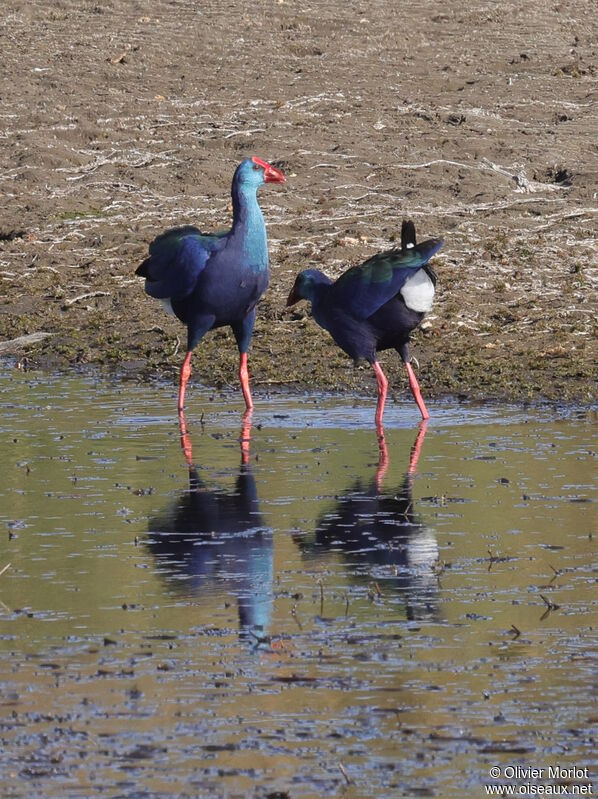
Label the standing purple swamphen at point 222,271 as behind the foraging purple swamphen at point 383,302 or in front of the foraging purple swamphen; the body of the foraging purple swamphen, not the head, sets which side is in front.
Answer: in front

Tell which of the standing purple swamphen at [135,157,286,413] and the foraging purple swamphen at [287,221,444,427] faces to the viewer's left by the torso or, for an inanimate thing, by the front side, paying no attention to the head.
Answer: the foraging purple swamphen

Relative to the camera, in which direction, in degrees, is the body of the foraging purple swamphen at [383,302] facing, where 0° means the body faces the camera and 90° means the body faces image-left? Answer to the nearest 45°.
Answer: approximately 90°

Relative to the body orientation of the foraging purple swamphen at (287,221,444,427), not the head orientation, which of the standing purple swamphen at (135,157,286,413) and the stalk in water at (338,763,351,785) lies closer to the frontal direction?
the standing purple swamphen

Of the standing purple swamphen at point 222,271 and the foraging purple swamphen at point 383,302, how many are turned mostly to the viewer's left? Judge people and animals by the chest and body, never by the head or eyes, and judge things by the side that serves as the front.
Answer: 1

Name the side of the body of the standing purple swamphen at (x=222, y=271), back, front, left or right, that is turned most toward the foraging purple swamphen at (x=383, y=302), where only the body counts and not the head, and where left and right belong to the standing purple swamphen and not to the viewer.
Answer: front

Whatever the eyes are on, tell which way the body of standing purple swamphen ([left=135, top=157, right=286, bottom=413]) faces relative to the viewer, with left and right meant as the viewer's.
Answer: facing the viewer and to the right of the viewer
